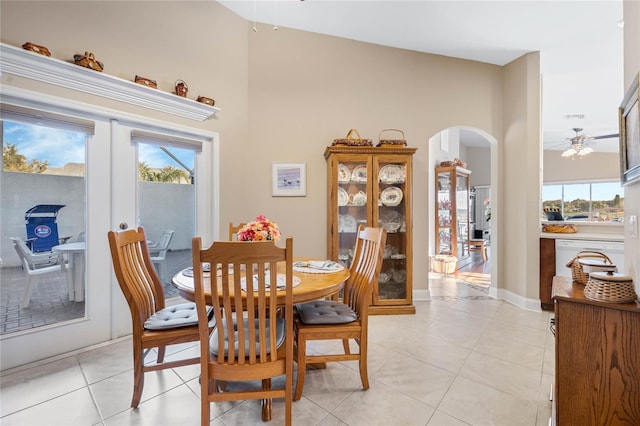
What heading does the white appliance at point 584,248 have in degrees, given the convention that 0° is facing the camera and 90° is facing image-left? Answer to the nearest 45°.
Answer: approximately 0°

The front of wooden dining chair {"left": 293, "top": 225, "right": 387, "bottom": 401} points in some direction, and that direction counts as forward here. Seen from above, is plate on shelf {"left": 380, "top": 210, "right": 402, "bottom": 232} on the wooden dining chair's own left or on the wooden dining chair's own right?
on the wooden dining chair's own right

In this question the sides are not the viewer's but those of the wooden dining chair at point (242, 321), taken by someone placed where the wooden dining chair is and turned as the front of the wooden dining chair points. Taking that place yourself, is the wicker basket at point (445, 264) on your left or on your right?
on your right

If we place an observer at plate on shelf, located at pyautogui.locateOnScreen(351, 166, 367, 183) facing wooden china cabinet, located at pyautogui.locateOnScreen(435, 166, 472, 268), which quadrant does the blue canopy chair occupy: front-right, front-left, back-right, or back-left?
back-left

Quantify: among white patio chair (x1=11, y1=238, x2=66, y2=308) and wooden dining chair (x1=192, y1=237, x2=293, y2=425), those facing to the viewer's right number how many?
1

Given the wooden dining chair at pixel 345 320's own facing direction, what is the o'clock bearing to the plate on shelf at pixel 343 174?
The plate on shelf is roughly at 3 o'clock from the wooden dining chair.

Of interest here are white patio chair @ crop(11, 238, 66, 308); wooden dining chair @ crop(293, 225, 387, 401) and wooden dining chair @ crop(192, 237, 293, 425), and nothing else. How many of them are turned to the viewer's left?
1

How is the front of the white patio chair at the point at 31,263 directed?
to the viewer's right

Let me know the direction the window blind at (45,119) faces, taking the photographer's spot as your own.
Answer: facing the viewer and to the right of the viewer

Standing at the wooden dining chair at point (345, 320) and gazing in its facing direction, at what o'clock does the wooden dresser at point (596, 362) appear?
The wooden dresser is roughly at 7 o'clock from the wooden dining chair.

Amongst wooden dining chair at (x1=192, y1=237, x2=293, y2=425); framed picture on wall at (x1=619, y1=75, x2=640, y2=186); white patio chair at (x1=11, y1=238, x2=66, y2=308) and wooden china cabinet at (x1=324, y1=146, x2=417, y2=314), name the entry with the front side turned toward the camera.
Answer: the wooden china cabinet

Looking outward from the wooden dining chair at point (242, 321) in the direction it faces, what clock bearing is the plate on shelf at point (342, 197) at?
The plate on shelf is roughly at 1 o'clock from the wooden dining chair.

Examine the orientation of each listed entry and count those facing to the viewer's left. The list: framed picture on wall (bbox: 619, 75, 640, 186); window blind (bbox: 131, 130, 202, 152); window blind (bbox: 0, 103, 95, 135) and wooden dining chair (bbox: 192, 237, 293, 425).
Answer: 1

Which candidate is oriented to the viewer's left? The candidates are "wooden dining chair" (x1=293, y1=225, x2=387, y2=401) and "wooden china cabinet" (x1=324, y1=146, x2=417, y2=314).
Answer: the wooden dining chair

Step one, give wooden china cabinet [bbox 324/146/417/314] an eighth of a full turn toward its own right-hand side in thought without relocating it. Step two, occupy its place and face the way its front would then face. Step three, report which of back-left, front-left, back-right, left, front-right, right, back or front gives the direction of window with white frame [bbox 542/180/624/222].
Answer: back

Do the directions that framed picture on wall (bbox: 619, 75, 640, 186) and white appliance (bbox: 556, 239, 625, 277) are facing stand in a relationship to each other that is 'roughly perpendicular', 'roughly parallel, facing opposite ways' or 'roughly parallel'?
roughly perpendicular

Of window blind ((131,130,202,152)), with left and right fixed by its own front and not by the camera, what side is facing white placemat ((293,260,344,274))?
front

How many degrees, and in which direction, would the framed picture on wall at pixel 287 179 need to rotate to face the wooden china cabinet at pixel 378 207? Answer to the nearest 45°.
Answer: approximately 90° to its left

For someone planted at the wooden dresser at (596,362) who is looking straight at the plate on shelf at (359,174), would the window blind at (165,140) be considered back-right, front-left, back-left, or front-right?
front-left

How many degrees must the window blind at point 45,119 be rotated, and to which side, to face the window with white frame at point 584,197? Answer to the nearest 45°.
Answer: approximately 45° to its left

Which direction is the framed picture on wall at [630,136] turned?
to the viewer's left
